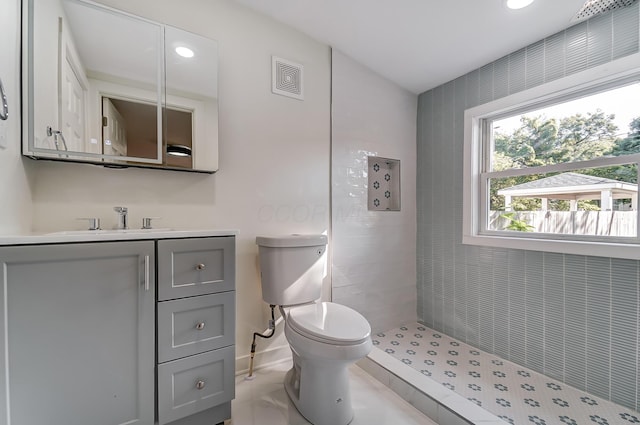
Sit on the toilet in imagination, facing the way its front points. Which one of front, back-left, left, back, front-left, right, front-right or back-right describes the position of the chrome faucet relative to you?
back-right

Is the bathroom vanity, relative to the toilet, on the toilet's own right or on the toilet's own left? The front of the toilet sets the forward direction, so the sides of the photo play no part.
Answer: on the toilet's own right

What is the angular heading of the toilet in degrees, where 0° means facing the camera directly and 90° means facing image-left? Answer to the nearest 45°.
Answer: approximately 315°
